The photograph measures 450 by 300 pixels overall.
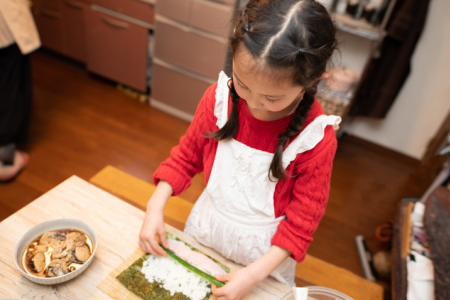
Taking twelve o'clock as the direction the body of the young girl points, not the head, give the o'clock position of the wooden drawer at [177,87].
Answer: The wooden drawer is roughly at 4 o'clock from the young girl.

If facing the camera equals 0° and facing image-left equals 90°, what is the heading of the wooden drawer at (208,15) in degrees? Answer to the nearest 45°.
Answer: approximately 45°

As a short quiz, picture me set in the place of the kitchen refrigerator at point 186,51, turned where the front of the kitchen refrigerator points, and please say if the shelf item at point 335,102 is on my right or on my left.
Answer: on my left

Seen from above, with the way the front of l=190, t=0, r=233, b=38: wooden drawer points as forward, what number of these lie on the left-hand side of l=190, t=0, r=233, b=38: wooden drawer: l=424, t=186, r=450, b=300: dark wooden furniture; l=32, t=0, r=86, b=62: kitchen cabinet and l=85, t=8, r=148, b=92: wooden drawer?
1

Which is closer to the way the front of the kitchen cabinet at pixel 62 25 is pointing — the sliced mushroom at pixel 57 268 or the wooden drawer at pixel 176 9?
the sliced mushroom

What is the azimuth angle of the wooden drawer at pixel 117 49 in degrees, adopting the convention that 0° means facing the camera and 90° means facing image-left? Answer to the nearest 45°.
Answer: approximately 45°

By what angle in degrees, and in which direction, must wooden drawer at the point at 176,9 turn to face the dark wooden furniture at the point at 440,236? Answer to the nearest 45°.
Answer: approximately 90° to its left

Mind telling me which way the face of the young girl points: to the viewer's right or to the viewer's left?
to the viewer's left

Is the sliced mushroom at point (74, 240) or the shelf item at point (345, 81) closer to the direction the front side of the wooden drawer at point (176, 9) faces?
the sliced mushroom

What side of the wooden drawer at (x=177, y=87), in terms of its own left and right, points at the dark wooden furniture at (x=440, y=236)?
left
